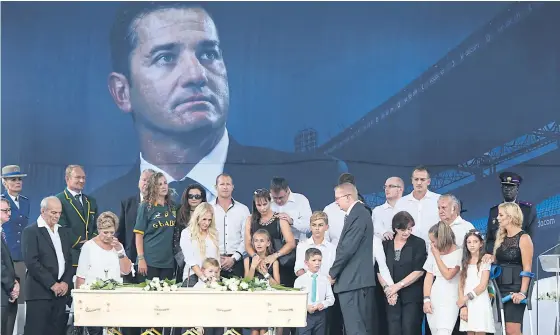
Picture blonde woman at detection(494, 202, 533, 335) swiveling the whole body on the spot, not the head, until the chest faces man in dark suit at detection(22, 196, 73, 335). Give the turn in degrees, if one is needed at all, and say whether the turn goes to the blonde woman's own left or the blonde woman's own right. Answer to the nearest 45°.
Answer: approximately 45° to the blonde woman's own right

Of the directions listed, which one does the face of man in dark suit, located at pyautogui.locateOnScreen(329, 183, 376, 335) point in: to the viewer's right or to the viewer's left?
to the viewer's left

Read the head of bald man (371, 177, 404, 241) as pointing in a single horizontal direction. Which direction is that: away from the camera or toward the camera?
toward the camera

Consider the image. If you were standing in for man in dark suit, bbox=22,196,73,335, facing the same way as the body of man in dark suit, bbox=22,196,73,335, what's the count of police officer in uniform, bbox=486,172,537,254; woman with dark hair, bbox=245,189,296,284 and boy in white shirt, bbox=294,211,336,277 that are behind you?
0

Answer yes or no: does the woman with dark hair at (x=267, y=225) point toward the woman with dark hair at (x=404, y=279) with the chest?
no

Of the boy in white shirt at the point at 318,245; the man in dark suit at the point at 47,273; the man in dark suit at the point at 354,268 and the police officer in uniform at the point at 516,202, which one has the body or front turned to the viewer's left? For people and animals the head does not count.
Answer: the man in dark suit at the point at 354,268

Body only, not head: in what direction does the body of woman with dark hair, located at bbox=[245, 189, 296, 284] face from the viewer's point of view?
toward the camera

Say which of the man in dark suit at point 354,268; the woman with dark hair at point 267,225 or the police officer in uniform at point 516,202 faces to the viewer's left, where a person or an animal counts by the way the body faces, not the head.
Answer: the man in dark suit

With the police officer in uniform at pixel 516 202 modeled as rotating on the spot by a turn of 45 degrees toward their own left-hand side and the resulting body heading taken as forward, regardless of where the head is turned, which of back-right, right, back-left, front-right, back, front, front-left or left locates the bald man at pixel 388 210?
back-right

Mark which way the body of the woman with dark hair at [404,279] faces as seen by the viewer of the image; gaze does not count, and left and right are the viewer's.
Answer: facing the viewer and to the left of the viewer

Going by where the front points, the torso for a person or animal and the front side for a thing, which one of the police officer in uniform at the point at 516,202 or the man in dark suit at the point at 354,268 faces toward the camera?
the police officer in uniform

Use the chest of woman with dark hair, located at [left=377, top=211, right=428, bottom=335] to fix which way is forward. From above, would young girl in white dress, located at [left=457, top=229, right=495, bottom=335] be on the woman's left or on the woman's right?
on the woman's left

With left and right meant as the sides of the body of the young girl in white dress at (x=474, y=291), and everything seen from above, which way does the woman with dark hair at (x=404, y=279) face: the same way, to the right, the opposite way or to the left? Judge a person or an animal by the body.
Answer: the same way

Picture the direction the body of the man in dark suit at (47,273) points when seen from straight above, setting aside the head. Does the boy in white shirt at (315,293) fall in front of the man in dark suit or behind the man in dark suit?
in front

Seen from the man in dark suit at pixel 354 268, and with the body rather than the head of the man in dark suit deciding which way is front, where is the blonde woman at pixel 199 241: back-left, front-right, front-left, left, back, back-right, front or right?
front

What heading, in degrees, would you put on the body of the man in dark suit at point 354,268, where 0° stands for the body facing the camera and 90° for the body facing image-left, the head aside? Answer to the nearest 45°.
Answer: approximately 90°
